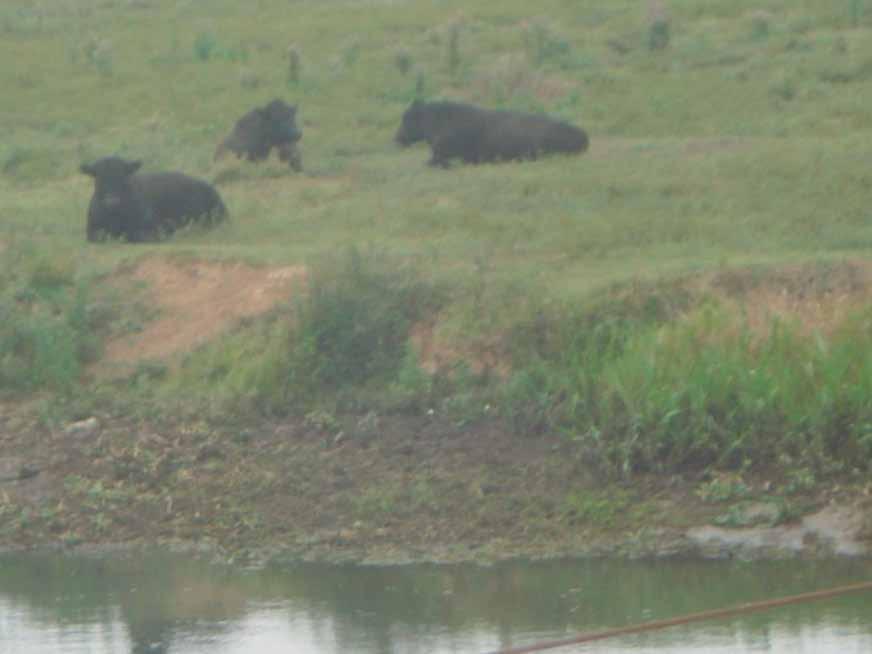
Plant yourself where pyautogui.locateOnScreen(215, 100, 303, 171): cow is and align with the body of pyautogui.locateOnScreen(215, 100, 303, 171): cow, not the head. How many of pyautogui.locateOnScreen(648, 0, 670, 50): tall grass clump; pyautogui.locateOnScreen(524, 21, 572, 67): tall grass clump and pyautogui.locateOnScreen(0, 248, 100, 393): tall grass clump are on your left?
2

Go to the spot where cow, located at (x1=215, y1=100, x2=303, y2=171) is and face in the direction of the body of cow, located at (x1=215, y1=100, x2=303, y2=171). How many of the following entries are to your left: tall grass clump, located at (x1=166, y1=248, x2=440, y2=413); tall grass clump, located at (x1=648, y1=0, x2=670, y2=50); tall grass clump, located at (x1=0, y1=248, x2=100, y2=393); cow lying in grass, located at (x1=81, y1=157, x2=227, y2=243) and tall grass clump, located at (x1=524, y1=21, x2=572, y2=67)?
2

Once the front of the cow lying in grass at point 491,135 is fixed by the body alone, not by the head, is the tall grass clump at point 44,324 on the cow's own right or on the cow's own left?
on the cow's own left

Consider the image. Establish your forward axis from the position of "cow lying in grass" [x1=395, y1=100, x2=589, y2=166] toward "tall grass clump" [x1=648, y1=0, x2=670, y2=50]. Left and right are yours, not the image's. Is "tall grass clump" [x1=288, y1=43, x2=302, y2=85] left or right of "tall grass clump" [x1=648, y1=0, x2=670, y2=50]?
left

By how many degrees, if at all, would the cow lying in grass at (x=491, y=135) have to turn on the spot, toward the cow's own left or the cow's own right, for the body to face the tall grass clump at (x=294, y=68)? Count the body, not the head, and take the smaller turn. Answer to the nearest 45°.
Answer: approximately 45° to the cow's own right

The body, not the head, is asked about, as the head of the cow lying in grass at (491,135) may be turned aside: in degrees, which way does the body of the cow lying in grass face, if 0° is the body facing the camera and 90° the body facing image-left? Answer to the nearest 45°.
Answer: approximately 90°

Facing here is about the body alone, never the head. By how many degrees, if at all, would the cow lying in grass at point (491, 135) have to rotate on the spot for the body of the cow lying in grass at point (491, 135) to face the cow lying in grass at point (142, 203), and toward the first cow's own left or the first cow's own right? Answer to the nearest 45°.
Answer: approximately 45° to the first cow's own left

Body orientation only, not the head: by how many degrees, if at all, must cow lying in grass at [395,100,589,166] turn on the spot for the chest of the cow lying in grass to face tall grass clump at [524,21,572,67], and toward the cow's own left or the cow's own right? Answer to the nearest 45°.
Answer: approximately 90° to the cow's own right

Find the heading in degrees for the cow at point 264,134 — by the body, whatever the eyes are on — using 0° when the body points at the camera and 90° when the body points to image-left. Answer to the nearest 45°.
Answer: approximately 315°

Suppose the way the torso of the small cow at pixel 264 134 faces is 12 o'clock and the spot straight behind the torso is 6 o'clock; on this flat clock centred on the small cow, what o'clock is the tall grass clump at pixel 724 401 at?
The tall grass clump is roughly at 1 o'clock from the small cow.

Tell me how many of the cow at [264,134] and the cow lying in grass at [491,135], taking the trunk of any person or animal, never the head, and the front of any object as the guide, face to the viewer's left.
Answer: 1
